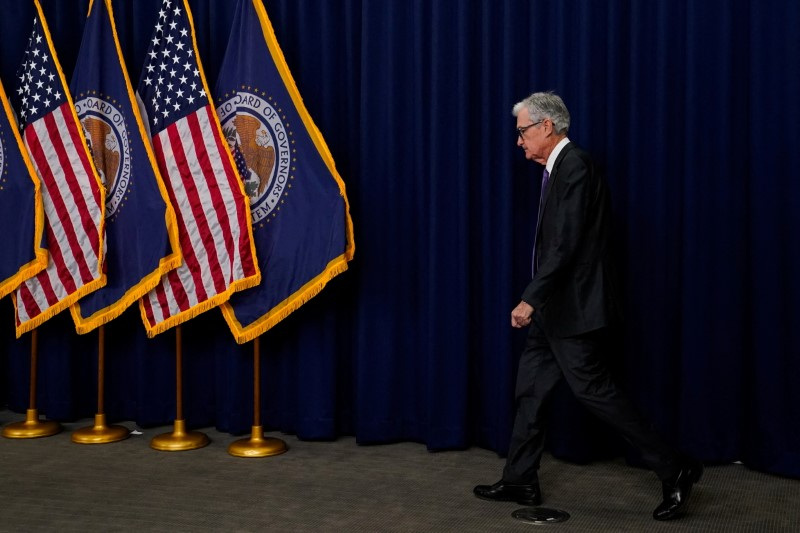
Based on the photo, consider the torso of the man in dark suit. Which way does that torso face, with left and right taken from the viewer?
facing to the left of the viewer

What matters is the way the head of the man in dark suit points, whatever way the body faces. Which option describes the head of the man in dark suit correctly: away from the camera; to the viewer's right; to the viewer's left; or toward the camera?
to the viewer's left

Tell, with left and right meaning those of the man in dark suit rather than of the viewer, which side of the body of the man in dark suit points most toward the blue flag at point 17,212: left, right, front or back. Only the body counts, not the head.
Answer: front

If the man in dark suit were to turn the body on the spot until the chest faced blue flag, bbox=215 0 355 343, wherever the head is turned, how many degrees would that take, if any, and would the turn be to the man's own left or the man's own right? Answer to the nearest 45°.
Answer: approximately 45° to the man's own right

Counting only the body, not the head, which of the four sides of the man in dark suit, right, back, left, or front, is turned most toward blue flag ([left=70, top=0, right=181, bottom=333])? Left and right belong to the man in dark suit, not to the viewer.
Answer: front

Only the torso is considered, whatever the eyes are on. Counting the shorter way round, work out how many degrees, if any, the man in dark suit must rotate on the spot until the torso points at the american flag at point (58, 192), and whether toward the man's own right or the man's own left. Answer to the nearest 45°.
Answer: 0° — they already face it

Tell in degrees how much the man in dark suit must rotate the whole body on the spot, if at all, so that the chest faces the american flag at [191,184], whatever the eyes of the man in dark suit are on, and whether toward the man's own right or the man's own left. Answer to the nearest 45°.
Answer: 0° — they already face it

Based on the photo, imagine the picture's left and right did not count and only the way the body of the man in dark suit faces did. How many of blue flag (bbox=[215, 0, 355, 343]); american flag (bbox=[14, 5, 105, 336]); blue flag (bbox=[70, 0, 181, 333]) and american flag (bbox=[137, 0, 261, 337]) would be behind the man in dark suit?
0

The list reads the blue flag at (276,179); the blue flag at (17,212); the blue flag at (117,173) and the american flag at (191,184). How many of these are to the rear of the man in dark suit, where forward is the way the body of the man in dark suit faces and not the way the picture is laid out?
0
